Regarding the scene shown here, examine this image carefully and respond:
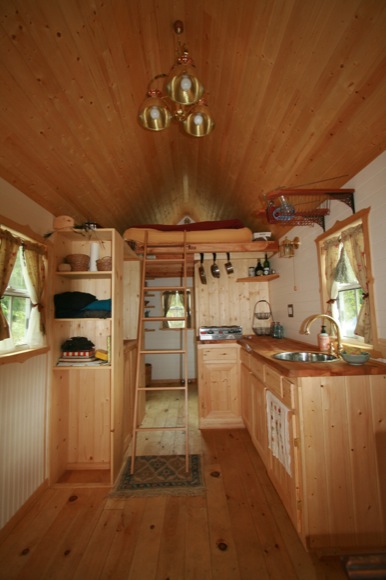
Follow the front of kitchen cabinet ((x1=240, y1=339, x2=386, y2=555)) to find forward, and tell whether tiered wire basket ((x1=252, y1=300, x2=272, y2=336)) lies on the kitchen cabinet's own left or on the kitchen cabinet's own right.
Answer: on the kitchen cabinet's own right

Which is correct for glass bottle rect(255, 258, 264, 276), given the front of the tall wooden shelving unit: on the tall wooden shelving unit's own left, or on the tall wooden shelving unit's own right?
on the tall wooden shelving unit's own left

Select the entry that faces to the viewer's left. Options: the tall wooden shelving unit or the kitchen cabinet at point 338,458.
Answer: the kitchen cabinet

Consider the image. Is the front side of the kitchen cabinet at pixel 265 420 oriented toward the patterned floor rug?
yes

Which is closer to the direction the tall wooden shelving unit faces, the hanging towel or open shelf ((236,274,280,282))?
the hanging towel

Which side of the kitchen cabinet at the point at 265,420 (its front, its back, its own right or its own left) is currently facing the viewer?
left

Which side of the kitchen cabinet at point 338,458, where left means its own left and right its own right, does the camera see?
left

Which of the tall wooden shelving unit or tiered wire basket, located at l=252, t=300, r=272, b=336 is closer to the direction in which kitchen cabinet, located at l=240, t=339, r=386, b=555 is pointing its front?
the tall wooden shelving unit

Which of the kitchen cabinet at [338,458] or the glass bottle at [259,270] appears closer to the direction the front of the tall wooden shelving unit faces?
the kitchen cabinet

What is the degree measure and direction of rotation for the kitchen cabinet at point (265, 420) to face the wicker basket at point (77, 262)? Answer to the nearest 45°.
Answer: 0° — it already faces it
